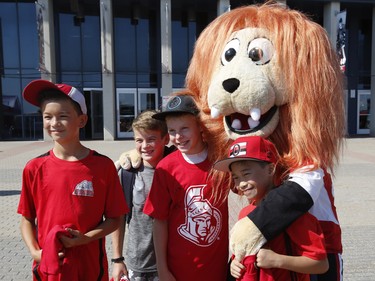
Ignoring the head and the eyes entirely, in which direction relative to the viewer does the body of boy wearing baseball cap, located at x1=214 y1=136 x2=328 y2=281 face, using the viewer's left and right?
facing the viewer and to the left of the viewer

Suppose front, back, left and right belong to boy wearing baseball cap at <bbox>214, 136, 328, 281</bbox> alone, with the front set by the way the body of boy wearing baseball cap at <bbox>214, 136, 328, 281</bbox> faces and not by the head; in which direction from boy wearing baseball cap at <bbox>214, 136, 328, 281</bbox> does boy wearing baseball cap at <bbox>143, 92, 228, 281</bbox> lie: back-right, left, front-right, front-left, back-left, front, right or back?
right

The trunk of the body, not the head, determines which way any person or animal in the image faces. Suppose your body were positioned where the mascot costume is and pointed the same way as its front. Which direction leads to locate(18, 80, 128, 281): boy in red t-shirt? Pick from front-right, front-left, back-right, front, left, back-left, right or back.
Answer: front-right

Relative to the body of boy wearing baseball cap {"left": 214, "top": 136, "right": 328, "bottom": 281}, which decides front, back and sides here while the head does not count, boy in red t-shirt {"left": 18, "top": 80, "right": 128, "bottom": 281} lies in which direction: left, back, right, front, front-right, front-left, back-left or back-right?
front-right
